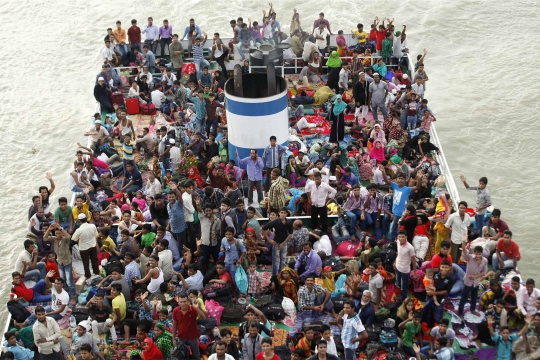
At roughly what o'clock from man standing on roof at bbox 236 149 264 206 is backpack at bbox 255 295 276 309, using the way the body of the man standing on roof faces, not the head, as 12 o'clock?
The backpack is roughly at 12 o'clock from the man standing on roof.

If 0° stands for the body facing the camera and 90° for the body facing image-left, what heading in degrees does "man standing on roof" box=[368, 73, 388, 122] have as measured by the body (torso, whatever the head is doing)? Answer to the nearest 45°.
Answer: approximately 0°

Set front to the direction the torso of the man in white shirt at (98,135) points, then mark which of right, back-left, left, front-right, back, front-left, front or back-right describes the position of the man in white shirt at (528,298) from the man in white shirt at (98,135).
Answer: front-left

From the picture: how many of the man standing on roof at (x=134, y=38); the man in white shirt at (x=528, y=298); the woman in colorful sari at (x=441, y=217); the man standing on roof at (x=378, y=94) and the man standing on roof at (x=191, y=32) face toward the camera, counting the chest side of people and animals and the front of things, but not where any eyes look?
4

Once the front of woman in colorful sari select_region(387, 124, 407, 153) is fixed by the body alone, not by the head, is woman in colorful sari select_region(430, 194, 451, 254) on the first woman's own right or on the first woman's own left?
on the first woman's own left

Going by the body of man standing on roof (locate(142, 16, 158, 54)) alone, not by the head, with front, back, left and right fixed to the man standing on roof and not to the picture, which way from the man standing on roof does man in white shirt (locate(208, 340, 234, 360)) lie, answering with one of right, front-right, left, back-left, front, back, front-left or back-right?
front

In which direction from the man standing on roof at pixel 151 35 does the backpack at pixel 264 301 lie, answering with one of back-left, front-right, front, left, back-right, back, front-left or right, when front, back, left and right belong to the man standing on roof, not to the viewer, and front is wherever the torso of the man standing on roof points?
front

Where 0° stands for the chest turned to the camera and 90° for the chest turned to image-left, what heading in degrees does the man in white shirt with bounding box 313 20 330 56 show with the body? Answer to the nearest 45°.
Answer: approximately 0°

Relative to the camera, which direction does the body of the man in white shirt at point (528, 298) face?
toward the camera
